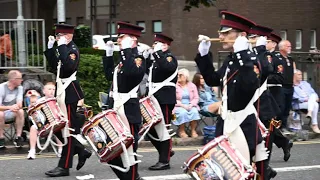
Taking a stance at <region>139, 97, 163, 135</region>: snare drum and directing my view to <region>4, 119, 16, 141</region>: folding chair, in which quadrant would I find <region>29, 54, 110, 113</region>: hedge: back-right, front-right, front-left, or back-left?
front-right

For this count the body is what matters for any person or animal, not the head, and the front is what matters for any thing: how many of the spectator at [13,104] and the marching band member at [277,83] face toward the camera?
1

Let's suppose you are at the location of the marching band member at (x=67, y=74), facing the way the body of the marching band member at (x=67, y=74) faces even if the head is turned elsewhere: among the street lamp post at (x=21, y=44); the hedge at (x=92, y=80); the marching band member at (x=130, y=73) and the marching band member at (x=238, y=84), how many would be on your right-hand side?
2

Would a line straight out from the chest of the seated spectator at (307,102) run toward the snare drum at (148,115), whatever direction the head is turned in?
no

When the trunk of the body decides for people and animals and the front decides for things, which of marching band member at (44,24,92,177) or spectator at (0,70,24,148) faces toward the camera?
the spectator

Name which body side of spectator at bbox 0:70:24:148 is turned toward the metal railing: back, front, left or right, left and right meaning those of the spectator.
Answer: back

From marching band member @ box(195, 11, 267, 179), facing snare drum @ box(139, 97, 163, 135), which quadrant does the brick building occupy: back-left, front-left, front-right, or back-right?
front-right

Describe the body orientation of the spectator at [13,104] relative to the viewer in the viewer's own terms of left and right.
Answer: facing the viewer

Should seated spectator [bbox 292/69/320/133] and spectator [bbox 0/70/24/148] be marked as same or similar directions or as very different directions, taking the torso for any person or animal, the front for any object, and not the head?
same or similar directions

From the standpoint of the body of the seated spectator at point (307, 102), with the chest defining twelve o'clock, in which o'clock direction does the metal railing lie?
The metal railing is roughly at 4 o'clock from the seated spectator.

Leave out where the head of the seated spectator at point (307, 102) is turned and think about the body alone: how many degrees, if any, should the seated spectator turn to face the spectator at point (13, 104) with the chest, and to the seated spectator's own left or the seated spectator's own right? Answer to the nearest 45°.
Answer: approximately 90° to the seated spectator's own right

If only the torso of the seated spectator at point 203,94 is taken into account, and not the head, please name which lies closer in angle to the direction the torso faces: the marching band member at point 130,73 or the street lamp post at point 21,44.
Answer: the marching band member

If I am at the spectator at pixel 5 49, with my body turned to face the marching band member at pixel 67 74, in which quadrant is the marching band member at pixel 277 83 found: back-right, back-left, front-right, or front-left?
front-left

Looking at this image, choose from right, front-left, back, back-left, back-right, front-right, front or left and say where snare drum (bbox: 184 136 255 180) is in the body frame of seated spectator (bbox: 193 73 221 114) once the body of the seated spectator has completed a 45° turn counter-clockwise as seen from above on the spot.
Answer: right

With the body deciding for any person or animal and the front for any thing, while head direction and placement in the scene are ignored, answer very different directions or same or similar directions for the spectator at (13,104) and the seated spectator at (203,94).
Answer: same or similar directions

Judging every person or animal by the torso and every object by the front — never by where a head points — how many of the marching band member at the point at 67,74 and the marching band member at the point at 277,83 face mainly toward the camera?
0
